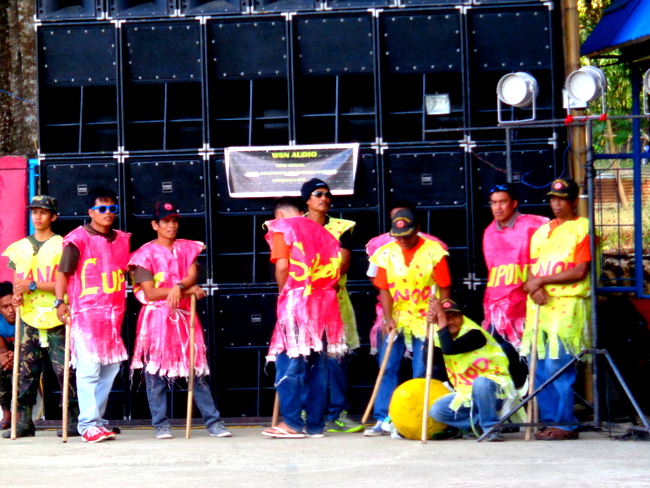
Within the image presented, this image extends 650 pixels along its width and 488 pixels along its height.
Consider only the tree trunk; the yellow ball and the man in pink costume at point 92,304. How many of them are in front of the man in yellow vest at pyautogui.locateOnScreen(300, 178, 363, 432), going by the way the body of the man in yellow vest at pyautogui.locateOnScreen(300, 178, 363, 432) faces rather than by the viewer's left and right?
1

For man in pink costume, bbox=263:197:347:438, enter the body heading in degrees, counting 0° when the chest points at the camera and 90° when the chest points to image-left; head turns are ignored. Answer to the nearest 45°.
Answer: approximately 135°

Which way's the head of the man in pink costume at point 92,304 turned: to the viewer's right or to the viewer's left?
to the viewer's right

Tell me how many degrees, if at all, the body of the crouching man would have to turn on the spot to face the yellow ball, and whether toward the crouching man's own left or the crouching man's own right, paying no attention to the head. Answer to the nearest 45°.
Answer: approximately 45° to the crouching man's own right

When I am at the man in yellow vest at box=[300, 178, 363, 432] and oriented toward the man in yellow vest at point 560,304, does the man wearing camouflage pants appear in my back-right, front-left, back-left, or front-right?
back-right

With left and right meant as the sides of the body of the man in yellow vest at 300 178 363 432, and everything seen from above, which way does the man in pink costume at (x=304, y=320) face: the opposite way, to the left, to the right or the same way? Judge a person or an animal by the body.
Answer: the opposite way

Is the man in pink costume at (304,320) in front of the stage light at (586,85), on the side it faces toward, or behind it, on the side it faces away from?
in front

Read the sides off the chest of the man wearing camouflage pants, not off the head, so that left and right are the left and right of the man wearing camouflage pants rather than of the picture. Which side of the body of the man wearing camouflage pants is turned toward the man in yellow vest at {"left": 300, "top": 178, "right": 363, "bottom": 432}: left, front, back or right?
left

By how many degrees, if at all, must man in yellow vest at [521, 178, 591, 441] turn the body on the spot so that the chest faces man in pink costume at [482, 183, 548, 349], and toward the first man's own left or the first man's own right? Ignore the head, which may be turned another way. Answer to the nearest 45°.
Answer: approximately 90° to the first man's own right

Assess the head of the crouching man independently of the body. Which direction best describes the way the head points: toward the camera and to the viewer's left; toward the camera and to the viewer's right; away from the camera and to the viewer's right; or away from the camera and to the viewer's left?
toward the camera and to the viewer's left

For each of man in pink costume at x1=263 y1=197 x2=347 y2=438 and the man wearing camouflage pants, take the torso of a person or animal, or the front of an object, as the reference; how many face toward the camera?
1
